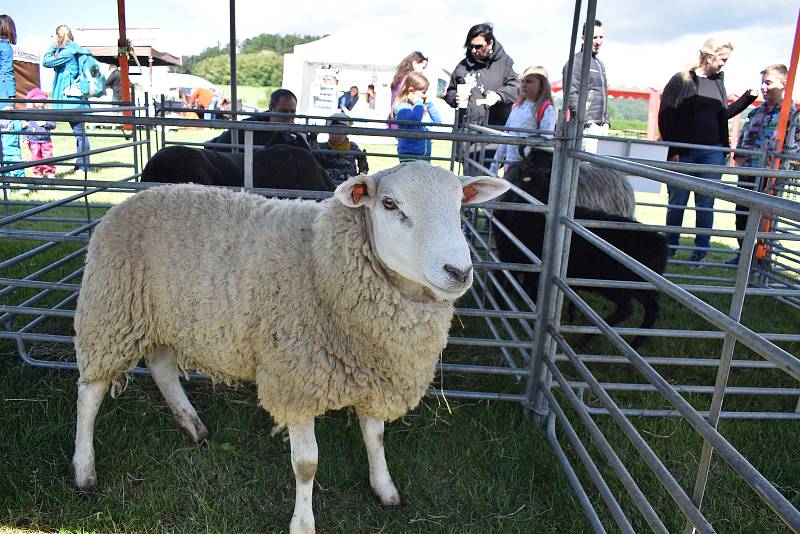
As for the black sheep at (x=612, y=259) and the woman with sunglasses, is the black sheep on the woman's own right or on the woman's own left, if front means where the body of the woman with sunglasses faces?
on the woman's own left

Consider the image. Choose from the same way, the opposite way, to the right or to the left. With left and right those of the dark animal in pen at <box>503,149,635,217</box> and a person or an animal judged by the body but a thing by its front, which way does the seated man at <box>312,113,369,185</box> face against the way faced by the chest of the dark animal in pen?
to the left

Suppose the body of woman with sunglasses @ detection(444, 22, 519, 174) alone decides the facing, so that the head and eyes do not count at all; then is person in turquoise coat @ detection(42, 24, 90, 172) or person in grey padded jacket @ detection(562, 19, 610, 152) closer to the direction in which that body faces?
the person in turquoise coat

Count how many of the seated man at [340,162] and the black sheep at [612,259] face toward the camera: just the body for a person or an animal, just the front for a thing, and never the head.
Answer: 1

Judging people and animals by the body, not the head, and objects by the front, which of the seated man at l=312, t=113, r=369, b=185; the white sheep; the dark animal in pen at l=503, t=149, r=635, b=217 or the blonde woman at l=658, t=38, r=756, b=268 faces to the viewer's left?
the dark animal in pen

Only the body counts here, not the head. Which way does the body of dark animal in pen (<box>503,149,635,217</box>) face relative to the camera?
to the viewer's left

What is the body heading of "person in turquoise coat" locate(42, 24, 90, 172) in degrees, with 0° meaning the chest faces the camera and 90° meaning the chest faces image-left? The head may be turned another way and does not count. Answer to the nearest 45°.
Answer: approximately 90°

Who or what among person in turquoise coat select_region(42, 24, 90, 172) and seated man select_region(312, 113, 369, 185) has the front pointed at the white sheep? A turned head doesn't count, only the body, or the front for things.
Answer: the seated man

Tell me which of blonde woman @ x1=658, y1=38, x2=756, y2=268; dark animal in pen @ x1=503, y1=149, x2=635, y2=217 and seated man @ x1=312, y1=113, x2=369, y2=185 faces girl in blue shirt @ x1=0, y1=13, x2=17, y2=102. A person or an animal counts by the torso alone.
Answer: the dark animal in pen

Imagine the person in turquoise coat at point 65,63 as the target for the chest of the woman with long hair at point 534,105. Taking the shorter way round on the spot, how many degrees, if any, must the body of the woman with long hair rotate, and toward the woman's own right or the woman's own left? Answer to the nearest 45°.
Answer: approximately 45° to the woman's own right

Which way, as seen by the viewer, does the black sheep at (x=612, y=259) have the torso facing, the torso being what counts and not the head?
to the viewer's left
